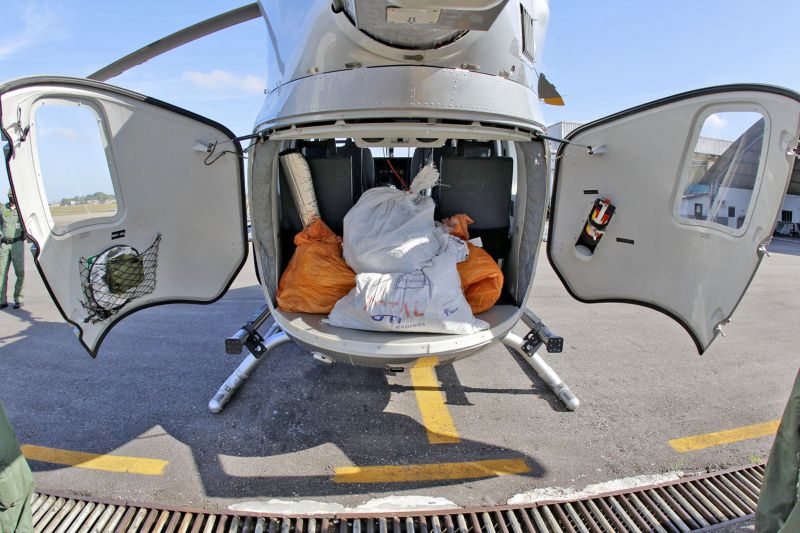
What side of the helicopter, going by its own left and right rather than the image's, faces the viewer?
back

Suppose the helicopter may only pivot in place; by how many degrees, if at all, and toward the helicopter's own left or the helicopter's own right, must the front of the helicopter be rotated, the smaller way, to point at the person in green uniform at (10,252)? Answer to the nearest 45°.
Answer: approximately 45° to the helicopter's own left

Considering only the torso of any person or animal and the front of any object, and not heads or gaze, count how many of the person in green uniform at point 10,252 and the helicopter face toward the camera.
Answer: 1

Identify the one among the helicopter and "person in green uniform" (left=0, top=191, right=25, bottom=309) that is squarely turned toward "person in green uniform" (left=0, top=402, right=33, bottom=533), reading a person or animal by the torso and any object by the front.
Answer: "person in green uniform" (left=0, top=191, right=25, bottom=309)

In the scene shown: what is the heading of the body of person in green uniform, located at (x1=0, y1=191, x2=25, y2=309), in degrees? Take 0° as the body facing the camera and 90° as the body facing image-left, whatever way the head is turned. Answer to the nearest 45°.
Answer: approximately 0°
